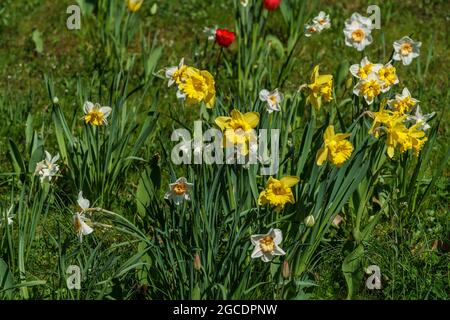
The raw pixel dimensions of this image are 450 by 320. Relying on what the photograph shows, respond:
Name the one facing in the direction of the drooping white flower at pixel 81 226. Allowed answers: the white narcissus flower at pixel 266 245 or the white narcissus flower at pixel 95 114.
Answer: the white narcissus flower at pixel 95 114

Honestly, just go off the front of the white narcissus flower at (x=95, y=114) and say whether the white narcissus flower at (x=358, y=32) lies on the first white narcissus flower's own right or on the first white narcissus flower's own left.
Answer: on the first white narcissus flower's own left

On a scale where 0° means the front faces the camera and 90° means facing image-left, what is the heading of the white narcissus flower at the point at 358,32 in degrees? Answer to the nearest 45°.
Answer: approximately 0°

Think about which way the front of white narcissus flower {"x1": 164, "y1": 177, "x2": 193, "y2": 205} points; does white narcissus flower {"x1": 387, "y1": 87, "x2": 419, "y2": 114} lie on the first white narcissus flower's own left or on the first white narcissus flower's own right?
on the first white narcissus flower's own left

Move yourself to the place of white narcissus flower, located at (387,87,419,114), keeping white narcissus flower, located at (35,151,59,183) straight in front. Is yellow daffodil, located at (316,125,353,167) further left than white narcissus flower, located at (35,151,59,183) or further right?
left

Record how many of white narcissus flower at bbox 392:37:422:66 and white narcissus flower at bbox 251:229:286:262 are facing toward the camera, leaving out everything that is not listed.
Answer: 2
